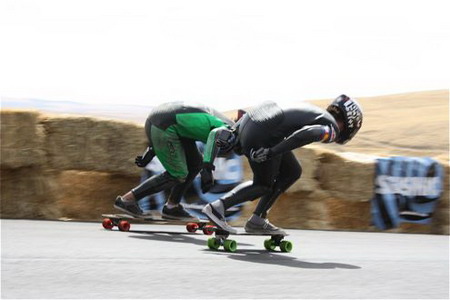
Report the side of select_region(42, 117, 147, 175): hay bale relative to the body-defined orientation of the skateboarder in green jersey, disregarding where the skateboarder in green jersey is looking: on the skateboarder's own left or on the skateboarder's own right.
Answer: on the skateboarder's own left

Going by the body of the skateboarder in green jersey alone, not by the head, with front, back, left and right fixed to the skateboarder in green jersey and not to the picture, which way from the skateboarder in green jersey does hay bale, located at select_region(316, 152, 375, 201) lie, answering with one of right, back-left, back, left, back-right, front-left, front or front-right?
front-left

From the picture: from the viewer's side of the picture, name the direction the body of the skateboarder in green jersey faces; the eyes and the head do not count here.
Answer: to the viewer's right

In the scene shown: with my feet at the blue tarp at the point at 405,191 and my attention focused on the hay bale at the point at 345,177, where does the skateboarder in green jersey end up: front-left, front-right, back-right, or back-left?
front-left

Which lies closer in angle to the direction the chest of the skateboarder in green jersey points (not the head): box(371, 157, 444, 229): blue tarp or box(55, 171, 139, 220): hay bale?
the blue tarp

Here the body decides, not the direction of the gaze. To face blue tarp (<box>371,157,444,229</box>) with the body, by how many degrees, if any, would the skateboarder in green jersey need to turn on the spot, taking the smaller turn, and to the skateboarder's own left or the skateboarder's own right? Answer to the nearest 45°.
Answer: approximately 45° to the skateboarder's own left

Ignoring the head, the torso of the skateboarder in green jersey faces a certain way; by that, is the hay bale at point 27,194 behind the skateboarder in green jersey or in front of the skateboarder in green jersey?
behind

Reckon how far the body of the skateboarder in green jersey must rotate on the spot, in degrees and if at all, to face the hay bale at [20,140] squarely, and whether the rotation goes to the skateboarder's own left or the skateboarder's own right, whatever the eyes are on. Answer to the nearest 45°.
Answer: approximately 135° to the skateboarder's own left

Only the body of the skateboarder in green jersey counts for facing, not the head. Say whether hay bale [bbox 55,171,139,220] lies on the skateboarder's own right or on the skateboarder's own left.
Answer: on the skateboarder's own left

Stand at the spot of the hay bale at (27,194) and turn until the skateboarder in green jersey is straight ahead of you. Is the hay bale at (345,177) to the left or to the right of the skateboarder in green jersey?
left
